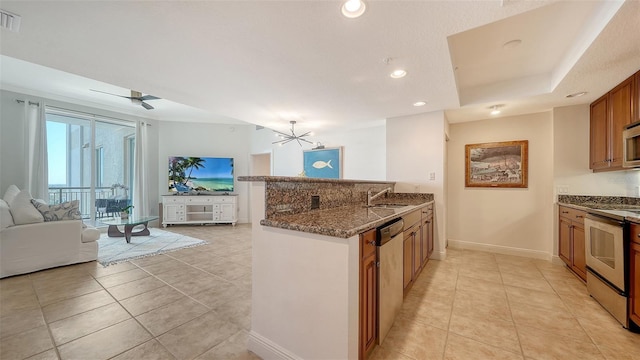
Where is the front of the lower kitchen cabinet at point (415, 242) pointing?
to the viewer's right

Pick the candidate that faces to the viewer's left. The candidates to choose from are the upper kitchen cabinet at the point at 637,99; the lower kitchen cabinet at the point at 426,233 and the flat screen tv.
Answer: the upper kitchen cabinet

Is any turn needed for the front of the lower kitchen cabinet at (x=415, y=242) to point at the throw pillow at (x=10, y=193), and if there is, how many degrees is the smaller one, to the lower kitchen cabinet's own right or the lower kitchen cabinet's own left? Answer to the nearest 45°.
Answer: approximately 180°

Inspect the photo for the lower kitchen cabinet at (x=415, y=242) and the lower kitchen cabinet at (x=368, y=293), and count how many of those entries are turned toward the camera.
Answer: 0

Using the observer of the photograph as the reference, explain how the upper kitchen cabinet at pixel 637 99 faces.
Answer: facing to the left of the viewer

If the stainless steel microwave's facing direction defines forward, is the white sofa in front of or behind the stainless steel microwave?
in front

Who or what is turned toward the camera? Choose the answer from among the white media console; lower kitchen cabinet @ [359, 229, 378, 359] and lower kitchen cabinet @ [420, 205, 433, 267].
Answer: the white media console

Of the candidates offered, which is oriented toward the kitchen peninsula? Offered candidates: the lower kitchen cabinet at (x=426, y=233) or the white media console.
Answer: the white media console

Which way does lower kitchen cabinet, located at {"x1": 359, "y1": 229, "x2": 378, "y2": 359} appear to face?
to the viewer's right

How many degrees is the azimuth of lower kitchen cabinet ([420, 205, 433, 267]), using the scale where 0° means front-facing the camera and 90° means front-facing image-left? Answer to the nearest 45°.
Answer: approximately 270°

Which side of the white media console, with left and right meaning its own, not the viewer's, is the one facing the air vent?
front

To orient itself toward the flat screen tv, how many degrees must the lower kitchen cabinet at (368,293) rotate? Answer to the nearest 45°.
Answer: approximately 135° to its left

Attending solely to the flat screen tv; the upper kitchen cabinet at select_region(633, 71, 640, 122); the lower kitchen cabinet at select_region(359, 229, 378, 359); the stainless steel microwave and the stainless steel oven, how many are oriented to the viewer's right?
1

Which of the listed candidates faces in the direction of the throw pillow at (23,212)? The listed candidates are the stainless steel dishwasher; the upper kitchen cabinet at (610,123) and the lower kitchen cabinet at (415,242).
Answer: the upper kitchen cabinet

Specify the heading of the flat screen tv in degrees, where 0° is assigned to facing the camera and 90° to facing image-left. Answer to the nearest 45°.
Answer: approximately 0°

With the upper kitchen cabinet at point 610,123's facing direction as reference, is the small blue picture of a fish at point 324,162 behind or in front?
in front

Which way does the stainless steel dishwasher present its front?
to the viewer's right
